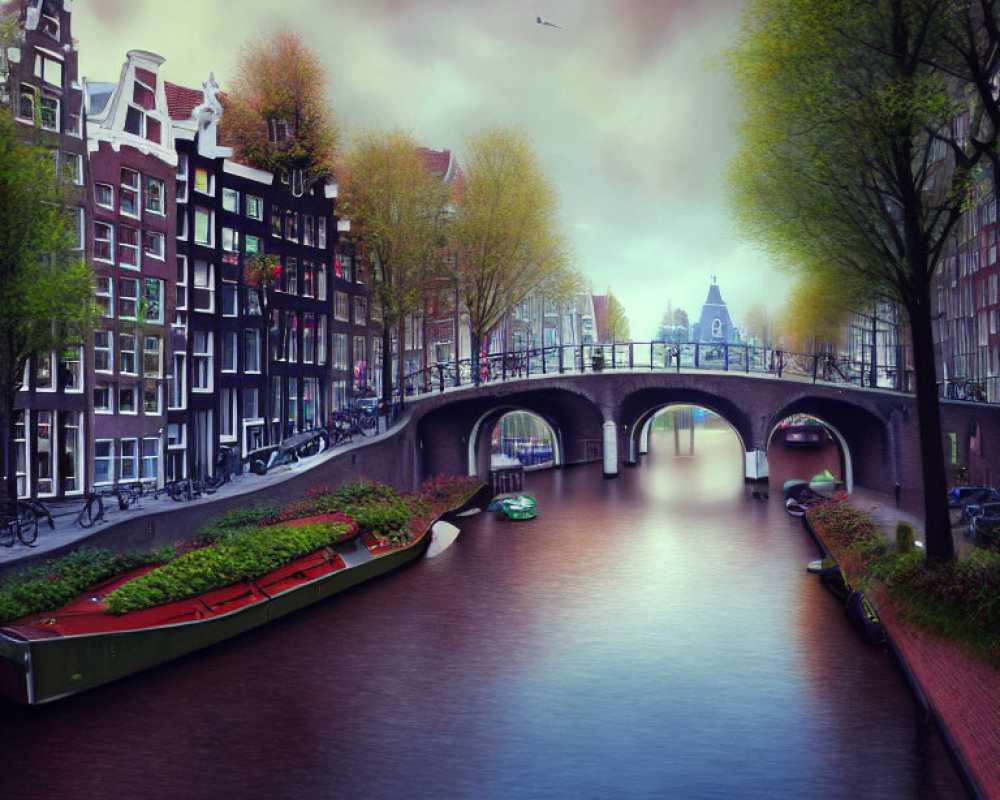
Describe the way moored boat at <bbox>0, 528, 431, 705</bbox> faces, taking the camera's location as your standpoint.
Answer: facing away from the viewer and to the right of the viewer

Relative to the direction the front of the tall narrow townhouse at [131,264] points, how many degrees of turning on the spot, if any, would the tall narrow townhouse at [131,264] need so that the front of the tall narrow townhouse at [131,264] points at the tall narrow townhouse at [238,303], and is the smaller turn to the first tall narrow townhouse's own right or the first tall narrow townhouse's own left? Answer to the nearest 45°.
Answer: approximately 90° to the first tall narrow townhouse's own left

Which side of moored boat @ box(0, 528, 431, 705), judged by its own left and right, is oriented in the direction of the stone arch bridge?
front

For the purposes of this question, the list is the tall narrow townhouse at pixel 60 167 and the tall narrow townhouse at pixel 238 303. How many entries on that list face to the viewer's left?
0

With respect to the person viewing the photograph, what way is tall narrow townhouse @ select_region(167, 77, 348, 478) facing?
facing the viewer and to the right of the viewer

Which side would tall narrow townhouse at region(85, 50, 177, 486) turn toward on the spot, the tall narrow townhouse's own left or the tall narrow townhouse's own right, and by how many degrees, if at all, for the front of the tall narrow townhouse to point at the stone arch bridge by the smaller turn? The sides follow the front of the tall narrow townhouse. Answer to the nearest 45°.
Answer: approximately 45° to the tall narrow townhouse's own left

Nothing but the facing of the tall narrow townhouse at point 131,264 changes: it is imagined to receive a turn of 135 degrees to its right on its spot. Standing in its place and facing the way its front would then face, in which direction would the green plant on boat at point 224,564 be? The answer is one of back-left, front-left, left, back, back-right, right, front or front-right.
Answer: left

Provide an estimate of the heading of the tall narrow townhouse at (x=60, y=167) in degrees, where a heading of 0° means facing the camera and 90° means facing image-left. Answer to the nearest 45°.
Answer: approximately 315°

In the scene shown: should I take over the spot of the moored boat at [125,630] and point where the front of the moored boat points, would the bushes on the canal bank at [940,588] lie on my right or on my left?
on my right

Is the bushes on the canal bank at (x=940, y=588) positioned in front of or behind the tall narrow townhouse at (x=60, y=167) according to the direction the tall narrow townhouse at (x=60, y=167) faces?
in front

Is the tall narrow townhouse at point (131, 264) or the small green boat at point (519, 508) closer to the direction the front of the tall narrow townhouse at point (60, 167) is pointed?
the small green boat

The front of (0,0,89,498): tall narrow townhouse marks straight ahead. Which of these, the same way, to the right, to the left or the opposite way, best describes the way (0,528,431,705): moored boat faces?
to the left
